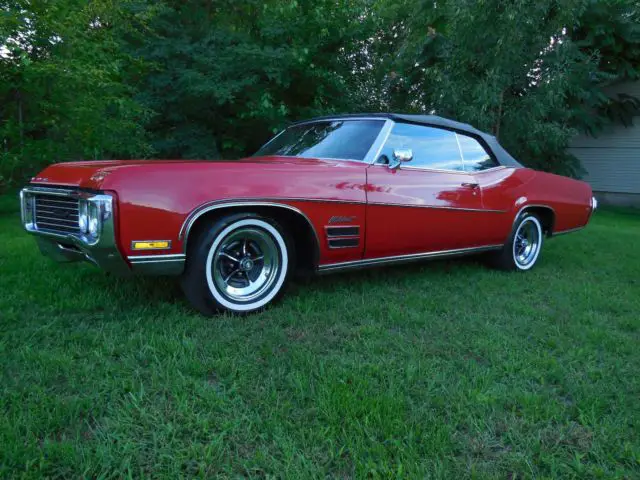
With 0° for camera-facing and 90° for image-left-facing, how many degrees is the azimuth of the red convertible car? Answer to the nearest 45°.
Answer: approximately 45°

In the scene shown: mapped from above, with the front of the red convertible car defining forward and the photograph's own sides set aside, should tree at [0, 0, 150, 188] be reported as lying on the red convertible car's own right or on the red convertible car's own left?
on the red convertible car's own right
